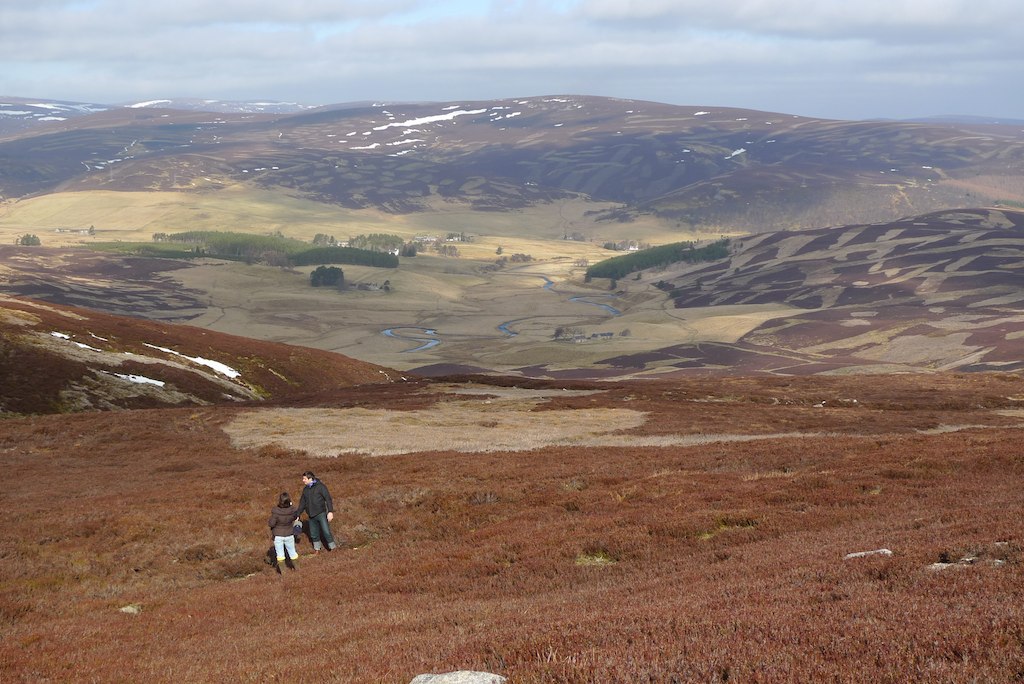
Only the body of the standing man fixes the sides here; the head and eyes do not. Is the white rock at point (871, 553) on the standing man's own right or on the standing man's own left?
on the standing man's own left

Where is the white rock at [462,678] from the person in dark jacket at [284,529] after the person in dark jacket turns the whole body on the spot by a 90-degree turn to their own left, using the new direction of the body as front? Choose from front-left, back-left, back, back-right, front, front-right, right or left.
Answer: left

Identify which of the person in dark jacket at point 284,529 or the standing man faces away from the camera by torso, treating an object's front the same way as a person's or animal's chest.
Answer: the person in dark jacket

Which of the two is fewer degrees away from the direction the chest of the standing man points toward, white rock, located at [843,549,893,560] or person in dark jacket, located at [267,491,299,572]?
the person in dark jacket

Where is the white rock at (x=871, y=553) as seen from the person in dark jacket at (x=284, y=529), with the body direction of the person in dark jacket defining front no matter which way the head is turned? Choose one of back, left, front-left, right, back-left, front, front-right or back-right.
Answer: back-right

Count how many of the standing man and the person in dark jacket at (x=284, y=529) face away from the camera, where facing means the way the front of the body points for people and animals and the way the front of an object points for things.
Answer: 1

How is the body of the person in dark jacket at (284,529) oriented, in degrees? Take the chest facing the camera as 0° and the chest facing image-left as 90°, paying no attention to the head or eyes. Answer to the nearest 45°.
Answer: approximately 180°

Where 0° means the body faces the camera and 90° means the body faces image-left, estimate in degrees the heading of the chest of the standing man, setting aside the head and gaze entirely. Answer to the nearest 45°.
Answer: approximately 45°
